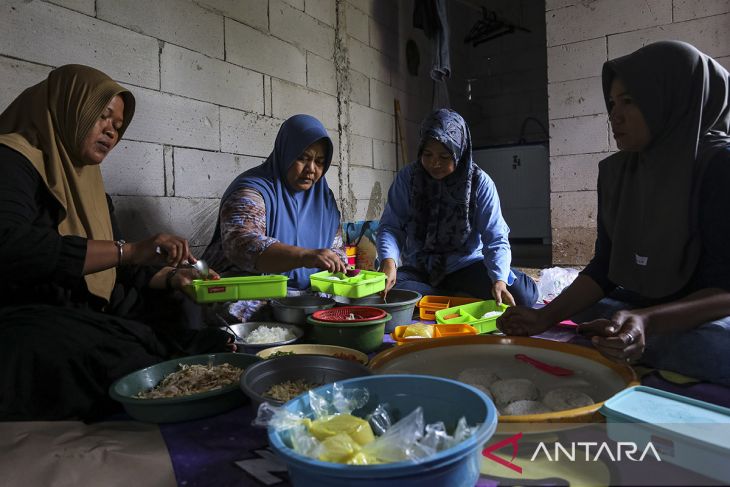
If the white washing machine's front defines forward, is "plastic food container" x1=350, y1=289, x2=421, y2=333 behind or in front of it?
in front

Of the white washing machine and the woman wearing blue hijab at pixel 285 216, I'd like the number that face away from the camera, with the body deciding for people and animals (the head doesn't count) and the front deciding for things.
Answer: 0

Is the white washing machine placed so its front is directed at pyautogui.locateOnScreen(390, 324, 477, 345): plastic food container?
yes

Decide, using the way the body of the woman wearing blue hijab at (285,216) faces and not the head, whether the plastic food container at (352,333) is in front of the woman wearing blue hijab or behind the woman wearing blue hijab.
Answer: in front

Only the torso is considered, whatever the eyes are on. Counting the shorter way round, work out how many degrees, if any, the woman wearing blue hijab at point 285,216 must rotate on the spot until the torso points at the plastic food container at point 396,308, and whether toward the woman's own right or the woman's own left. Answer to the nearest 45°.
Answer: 0° — they already face it

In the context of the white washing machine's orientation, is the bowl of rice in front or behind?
in front

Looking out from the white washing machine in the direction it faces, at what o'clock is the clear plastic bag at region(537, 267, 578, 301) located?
The clear plastic bag is roughly at 12 o'clock from the white washing machine.

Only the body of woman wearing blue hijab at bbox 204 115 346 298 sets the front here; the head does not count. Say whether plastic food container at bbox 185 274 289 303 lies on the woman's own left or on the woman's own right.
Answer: on the woman's own right

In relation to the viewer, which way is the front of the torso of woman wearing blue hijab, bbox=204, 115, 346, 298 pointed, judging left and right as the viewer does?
facing the viewer and to the right of the viewer

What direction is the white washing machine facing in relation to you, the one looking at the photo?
facing the viewer

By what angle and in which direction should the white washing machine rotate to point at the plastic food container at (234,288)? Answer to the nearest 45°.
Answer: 0° — it already faces it

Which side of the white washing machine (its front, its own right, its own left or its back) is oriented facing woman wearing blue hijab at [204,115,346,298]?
front

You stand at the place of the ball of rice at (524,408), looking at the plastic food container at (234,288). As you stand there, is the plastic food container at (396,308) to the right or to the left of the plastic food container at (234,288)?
right

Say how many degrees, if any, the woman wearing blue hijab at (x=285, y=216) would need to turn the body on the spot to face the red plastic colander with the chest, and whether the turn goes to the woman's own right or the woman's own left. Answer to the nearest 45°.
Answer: approximately 45° to the woman's own right
